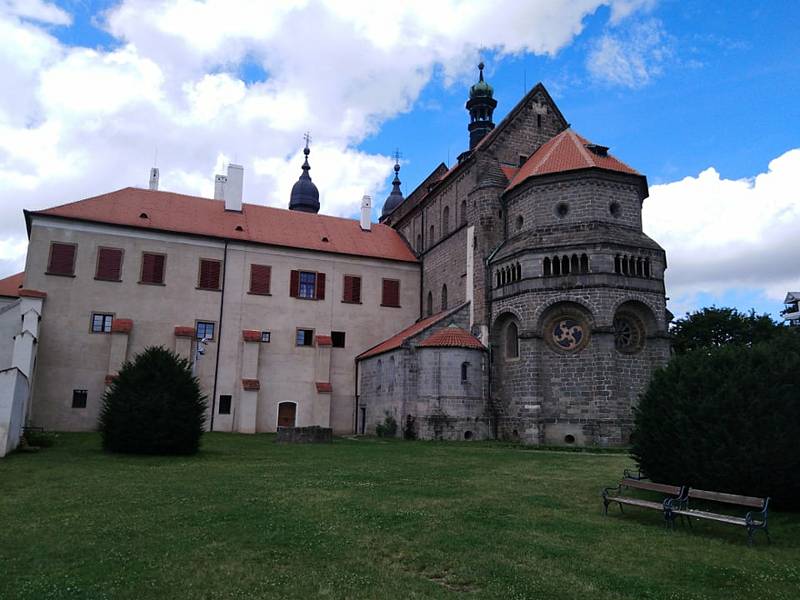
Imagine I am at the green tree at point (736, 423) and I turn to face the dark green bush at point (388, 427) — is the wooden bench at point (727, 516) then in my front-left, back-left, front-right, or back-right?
back-left

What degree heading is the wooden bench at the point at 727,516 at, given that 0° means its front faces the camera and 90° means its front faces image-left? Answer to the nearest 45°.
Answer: approximately 45°

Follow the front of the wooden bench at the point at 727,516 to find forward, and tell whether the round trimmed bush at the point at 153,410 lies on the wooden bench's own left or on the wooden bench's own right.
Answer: on the wooden bench's own right

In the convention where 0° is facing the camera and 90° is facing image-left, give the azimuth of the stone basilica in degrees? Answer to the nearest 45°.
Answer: approximately 135°

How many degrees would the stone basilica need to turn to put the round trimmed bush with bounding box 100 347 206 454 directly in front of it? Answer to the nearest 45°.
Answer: approximately 90° to its left

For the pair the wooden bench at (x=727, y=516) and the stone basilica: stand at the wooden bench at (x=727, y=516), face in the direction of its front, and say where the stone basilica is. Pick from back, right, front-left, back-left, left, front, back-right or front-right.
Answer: right

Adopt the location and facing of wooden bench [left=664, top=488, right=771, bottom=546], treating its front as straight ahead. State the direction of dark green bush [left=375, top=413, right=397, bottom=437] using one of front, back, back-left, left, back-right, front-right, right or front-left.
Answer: right

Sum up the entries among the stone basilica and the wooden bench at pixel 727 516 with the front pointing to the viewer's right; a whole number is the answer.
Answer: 0

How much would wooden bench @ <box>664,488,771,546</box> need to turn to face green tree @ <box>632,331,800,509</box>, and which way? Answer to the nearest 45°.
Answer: approximately 135° to its right
